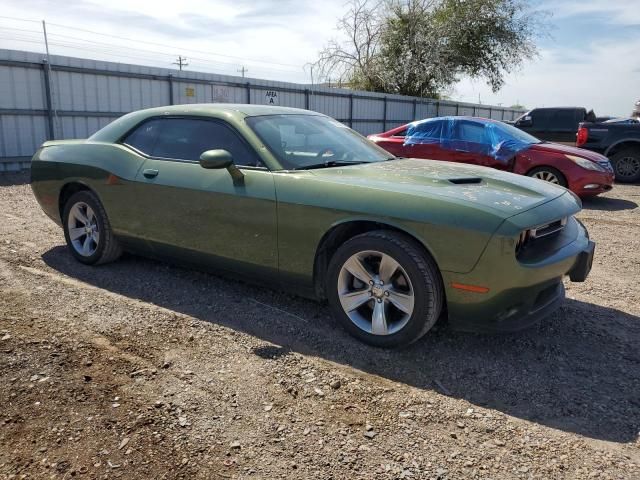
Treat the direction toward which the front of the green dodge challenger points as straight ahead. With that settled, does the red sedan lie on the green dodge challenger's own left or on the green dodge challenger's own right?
on the green dodge challenger's own left

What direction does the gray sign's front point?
toward the camera

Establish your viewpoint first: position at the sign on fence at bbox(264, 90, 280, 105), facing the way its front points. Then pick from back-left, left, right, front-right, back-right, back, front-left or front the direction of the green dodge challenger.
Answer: front

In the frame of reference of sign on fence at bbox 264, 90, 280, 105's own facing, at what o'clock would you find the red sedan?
The red sedan is roughly at 11 o'clock from the sign on fence.

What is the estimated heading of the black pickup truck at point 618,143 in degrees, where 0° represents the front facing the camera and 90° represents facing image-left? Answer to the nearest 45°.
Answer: approximately 270°

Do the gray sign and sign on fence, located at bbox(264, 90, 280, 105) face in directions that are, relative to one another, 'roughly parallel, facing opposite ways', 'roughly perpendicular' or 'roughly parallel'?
roughly parallel

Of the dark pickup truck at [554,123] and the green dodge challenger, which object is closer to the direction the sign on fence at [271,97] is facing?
the green dodge challenger

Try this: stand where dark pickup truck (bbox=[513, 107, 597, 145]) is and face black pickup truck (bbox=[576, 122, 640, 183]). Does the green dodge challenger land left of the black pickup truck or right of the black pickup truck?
right

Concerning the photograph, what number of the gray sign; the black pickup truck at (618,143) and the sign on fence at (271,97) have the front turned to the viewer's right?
1

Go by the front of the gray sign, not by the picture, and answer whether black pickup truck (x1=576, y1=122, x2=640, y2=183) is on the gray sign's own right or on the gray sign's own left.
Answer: on the gray sign's own left

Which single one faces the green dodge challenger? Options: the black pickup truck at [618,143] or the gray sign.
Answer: the gray sign
